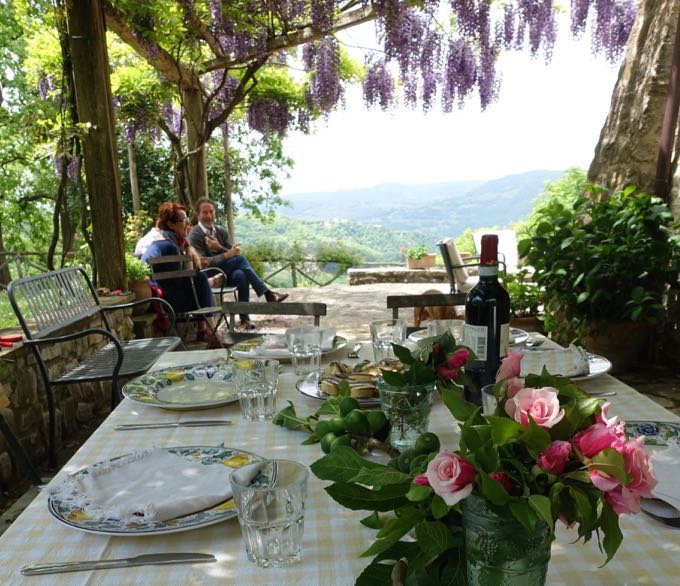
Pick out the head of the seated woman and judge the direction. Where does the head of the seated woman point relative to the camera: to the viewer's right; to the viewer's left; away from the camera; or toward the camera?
to the viewer's right

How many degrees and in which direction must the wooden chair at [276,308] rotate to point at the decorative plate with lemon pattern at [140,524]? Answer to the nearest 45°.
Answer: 0° — it already faces it

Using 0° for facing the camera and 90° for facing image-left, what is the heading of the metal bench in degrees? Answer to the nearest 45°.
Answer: approximately 315°

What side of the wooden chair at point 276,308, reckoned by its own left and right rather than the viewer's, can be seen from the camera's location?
front

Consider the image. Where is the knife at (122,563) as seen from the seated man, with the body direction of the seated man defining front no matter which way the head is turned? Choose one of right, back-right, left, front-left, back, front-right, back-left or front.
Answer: front-right

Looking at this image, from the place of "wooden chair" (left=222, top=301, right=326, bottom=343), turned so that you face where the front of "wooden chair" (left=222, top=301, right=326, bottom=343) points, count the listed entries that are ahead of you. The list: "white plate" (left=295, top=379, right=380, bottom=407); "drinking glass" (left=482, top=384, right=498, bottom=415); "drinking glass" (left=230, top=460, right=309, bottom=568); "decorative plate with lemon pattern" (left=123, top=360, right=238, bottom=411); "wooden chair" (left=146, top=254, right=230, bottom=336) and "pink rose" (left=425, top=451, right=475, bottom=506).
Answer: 5

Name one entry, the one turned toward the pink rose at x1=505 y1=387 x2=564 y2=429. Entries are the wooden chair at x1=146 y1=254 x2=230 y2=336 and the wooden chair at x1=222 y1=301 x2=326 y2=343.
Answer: the wooden chair at x1=222 y1=301 x2=326 y2=343

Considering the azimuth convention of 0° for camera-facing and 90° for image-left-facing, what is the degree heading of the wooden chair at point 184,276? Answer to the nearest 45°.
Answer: approximately 225°

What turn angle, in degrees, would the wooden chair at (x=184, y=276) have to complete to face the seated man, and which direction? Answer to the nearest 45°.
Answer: approximately 45° to its left

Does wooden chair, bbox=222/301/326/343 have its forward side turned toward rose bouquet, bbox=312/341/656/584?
yes

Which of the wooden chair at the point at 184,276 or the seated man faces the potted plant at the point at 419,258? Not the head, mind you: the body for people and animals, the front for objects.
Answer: the wooden chair

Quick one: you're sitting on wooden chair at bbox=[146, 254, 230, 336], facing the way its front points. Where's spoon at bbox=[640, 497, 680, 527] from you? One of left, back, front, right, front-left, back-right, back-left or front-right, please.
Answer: back-right

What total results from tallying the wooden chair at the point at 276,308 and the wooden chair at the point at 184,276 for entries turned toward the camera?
1

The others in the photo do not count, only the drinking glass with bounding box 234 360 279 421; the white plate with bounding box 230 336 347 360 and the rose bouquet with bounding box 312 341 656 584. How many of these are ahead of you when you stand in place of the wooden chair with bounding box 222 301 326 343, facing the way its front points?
3

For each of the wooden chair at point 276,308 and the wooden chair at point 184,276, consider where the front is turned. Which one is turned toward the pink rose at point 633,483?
the wooden chair at point 276,308

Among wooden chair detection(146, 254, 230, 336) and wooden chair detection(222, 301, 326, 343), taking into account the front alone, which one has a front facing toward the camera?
wooden chair detection(222, 301, 326, 343)

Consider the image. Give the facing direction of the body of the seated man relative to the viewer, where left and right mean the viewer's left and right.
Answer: facing the viewer and to the right of the viewer

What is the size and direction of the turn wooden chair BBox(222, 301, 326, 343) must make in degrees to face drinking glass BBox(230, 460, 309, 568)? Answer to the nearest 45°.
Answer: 0° — it already faces it
